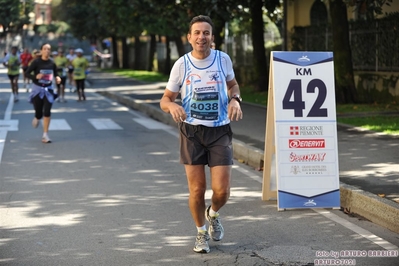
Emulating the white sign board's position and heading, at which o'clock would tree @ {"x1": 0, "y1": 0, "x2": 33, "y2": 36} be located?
The tree is roughly at 5 o'clock from the white sign board.

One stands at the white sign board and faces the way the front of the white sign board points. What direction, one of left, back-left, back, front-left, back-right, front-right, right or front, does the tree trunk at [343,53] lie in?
back

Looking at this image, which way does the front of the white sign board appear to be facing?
toward the camera

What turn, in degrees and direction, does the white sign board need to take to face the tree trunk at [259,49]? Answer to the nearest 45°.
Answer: approximately 180°

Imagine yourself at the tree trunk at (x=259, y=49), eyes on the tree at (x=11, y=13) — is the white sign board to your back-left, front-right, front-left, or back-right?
back-left
